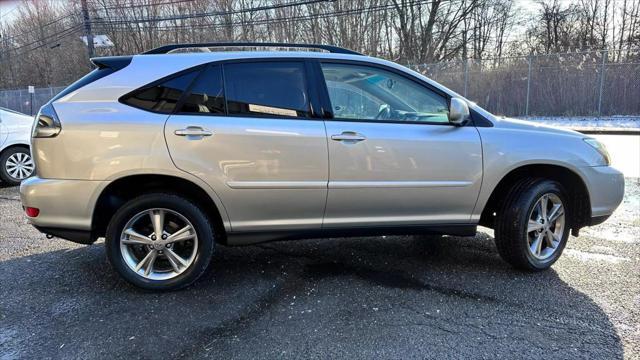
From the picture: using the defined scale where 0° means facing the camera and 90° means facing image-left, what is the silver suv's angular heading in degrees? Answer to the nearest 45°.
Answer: approximately 270°

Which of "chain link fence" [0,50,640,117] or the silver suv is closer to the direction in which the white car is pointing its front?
the chain link fence

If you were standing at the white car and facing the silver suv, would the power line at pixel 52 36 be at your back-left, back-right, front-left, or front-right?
back-left

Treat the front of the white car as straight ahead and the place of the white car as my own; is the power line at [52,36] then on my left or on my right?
on my left

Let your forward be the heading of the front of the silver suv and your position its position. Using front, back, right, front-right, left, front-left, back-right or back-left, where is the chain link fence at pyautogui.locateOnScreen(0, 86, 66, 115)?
back-left

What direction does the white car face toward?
to the viewer's left

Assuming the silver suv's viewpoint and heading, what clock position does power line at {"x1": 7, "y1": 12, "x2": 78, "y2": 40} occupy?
The power line is roughly at 8 o'clock from the silver suv.
